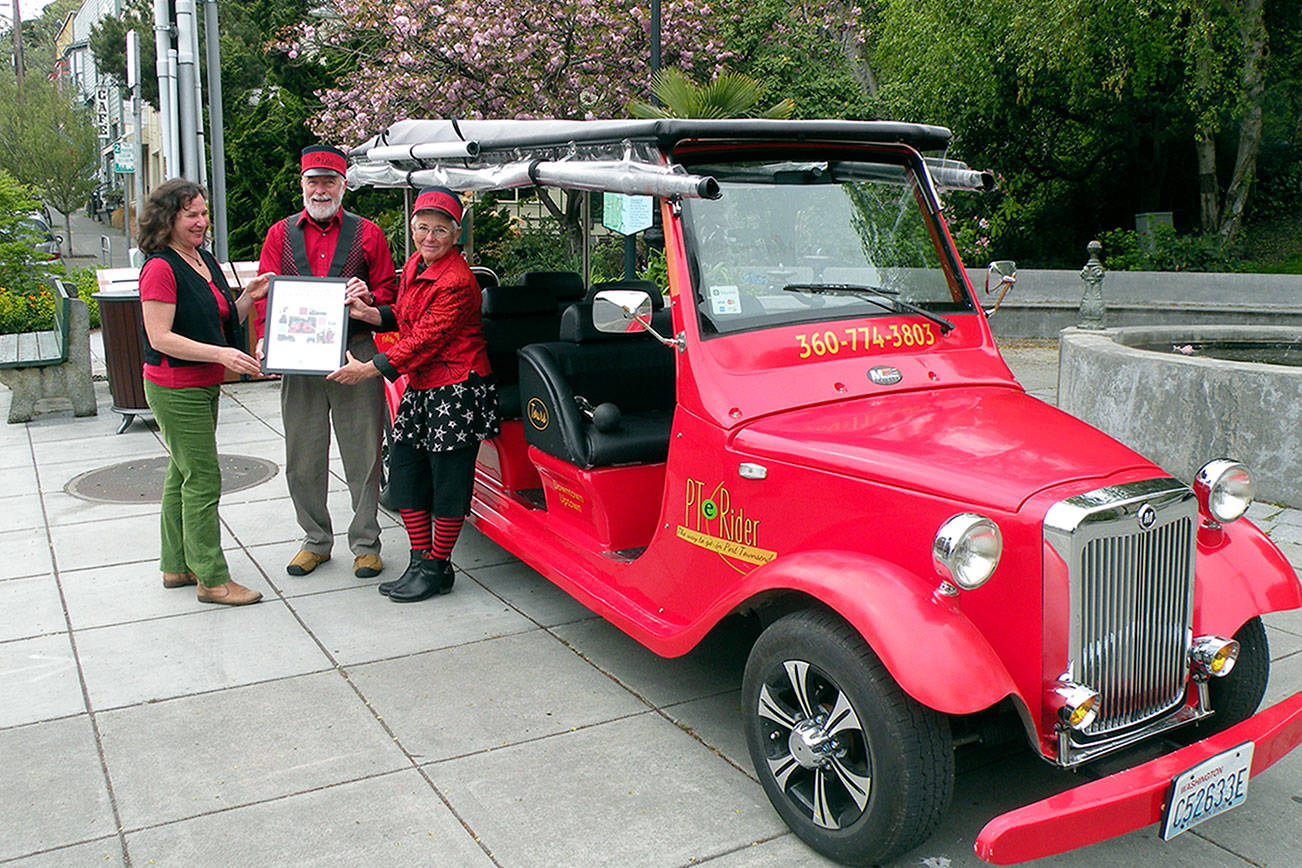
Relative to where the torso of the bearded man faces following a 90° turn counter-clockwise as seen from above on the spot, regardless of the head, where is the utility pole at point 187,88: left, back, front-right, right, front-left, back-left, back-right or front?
left

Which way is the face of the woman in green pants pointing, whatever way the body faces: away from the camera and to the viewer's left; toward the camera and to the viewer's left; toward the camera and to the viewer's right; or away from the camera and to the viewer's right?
toward the camera and to the viewer's right

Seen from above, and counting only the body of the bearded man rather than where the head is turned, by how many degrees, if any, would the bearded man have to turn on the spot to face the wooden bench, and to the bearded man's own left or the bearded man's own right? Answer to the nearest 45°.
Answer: approximately 135° to the bearded man's own right

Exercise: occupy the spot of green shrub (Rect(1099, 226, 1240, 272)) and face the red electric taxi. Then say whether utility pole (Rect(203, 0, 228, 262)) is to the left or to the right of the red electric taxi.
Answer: right

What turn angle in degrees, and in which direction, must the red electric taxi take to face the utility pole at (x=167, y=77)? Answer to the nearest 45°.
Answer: approximately 180°

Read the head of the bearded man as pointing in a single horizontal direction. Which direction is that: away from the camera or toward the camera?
toward the camera

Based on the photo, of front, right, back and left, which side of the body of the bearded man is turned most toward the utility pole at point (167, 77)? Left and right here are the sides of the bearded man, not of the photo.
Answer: back

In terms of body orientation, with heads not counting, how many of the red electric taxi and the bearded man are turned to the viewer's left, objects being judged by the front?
0

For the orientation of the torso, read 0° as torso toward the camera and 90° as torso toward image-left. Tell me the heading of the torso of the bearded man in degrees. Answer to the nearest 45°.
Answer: approximately 0°

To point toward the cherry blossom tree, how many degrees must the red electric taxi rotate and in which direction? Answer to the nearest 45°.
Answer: approximately 135° to its left

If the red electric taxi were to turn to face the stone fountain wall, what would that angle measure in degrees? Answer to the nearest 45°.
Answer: approximately 90° to its left

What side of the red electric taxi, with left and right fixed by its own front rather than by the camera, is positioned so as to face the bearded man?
back

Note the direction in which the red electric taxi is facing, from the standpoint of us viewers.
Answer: facing the viewer and to the right of the viewer

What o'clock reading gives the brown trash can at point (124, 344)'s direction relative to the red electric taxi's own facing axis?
The brown trash can is roughly at 6 o'clock from the red electric taxi.
